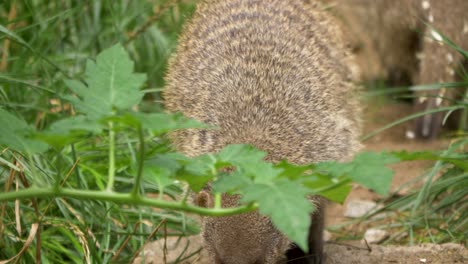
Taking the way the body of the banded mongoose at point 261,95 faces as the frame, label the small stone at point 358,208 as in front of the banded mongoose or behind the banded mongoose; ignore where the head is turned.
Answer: behind
